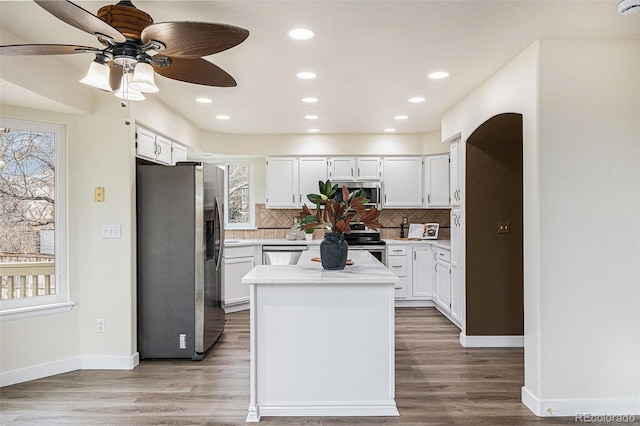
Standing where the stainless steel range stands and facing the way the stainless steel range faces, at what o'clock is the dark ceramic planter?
The dark ceramic planter is roughly at 12 o'clock from the stainless steel range.

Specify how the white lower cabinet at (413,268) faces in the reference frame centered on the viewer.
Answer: facing the viewer

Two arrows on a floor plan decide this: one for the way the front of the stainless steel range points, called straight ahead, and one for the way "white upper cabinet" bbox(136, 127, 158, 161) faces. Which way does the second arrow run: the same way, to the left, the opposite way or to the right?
to the left

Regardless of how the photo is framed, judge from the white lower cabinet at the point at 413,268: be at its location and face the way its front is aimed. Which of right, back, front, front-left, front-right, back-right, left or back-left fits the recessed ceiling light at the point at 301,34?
front

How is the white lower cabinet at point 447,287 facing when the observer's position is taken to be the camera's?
facing the viewer and to the left of the viewer

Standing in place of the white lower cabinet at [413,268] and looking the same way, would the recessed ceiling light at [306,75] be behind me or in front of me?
in front

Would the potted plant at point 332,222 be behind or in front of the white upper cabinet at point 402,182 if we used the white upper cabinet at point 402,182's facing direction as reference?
in front

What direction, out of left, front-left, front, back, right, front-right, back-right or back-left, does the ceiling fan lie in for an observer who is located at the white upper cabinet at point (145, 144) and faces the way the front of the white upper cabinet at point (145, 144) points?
front-right

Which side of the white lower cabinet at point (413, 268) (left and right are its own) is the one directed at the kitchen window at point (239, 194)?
right

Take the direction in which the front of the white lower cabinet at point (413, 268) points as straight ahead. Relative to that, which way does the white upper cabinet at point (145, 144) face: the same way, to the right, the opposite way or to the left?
to the left

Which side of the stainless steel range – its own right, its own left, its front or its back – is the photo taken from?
front

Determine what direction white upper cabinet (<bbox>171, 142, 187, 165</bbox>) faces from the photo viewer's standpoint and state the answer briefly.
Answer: facing the viewer and to the right of the viewer

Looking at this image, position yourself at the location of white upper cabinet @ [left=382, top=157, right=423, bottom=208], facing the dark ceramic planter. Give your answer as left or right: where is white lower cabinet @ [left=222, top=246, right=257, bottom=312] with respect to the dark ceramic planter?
right
